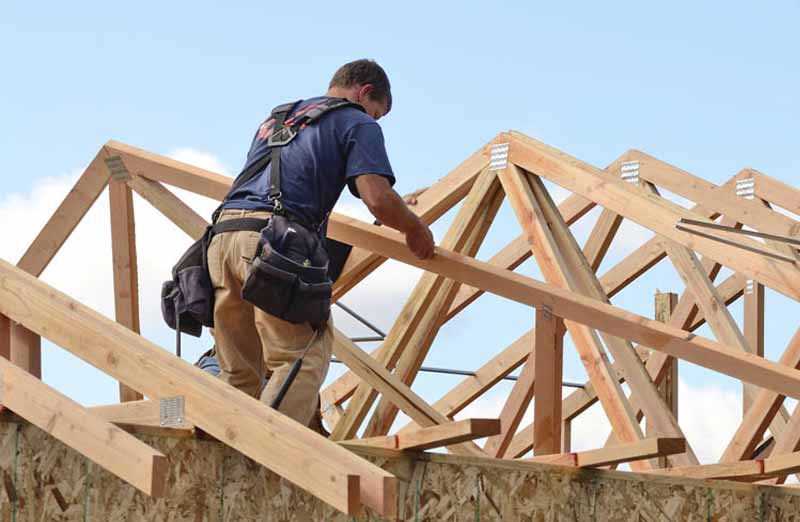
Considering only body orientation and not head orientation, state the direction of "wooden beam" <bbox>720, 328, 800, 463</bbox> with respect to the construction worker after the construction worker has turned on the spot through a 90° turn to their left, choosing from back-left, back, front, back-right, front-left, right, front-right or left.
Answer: right

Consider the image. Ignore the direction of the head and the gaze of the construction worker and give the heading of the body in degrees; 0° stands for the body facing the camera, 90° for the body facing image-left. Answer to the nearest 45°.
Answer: approximately 225°

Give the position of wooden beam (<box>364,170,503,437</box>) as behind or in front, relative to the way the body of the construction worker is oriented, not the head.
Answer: in front

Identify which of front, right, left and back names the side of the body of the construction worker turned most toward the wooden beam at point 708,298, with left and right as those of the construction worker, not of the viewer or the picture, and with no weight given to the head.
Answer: front

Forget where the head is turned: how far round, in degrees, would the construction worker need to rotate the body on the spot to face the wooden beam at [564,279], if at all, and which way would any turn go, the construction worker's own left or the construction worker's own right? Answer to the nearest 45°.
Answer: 0° — they already face it

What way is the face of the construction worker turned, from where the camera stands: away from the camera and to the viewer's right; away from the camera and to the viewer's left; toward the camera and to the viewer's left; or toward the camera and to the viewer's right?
away from the camera and to the viewer's right

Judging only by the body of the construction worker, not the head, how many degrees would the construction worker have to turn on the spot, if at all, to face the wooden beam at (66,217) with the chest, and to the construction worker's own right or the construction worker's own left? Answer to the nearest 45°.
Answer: approximately 90° to the construction worker's own left

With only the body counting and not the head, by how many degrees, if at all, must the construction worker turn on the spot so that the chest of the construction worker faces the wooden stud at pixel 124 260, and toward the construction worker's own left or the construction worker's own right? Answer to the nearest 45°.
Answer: approximately 90° to the construction worker's own left
